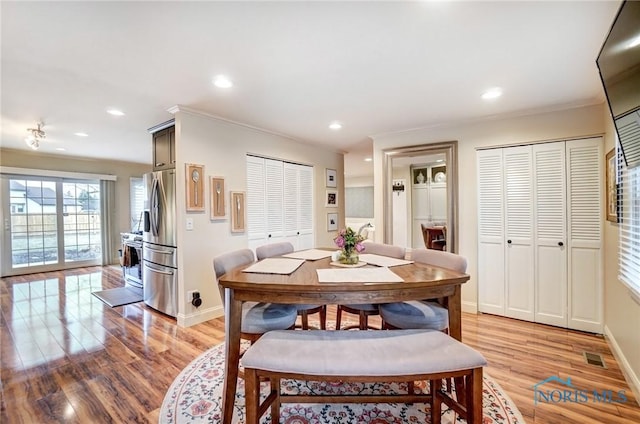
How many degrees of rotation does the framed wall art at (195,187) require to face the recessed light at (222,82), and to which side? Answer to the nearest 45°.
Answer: approximately 45° to its right

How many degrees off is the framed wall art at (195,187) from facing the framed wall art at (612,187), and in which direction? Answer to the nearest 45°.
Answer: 0° — it already faces it

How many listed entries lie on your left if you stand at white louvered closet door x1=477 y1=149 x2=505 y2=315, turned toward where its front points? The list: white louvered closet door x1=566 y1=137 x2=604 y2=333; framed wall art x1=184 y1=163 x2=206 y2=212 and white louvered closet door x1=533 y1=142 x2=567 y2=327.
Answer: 2

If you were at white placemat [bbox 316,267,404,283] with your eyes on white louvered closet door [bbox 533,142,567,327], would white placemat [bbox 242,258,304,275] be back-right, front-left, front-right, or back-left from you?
back-left

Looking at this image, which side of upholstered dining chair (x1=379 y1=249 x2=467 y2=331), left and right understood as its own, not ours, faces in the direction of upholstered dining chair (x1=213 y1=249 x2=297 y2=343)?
front

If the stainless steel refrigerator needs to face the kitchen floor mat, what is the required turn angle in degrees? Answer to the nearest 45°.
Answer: approximately 90° to its right

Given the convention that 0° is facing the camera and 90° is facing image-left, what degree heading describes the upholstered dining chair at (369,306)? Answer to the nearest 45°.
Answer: approximately 45°

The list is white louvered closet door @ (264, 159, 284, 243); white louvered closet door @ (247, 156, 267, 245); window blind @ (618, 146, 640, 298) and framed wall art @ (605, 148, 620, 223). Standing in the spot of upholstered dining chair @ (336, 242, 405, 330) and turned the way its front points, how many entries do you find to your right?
2
